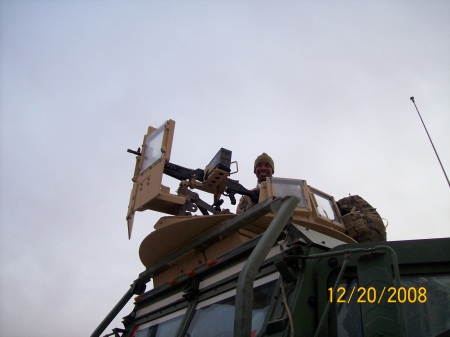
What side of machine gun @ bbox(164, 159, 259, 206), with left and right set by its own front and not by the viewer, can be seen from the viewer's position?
left

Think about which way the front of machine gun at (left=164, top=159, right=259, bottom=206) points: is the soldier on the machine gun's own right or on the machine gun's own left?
on the machine gun's own right

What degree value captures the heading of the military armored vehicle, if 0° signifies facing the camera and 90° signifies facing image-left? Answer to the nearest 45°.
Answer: approximately 45°
